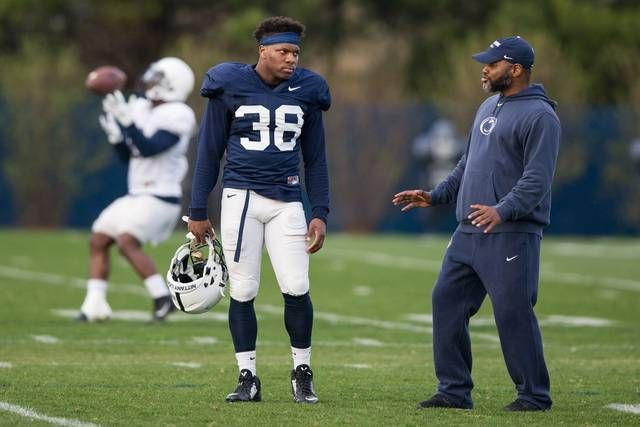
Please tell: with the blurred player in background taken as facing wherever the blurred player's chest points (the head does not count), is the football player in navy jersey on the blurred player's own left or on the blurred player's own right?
on the blurred player's own left

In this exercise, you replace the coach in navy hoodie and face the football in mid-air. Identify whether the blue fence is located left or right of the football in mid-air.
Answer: right

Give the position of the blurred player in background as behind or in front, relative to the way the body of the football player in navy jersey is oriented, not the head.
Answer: behind

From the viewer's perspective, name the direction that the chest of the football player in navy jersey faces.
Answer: toward the camera

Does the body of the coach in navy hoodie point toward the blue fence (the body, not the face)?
no

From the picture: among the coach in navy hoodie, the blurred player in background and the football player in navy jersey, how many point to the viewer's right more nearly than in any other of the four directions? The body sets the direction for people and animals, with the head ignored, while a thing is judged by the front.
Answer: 0

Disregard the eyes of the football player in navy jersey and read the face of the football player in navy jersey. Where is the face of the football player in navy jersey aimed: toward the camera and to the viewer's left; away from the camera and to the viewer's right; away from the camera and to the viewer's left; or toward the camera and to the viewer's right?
toward the camera and to the viewer's right

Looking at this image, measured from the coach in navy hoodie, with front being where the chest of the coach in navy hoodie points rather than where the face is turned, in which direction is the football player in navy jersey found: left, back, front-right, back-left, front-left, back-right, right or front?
front-right

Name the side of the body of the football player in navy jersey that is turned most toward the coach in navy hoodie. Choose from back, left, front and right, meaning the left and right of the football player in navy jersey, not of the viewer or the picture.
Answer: left

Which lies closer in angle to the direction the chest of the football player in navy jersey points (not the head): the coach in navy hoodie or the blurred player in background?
the coach in navy hoodie

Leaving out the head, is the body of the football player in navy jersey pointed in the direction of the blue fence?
no

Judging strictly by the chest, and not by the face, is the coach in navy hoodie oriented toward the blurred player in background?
no
